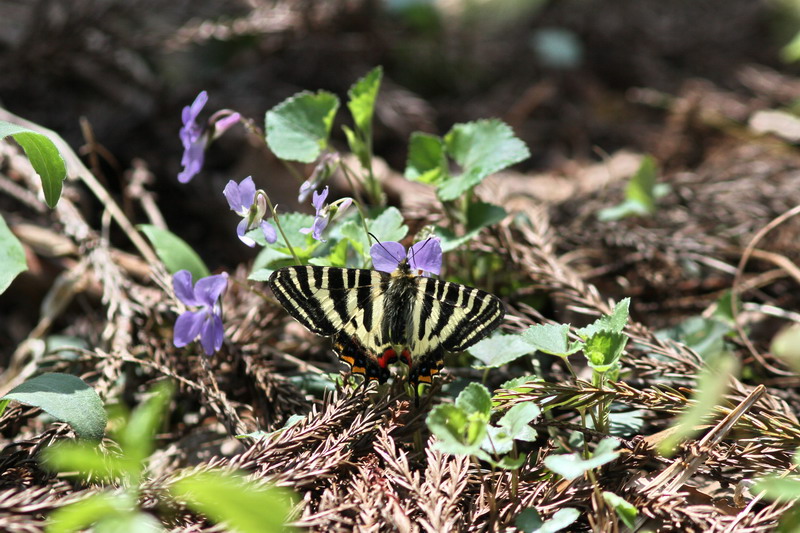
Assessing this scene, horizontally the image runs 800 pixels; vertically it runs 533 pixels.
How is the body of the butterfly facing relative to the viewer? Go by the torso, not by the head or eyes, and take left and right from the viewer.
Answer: facing away from the viewer

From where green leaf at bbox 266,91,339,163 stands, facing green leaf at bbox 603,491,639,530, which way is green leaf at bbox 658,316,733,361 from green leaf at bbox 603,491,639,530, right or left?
left

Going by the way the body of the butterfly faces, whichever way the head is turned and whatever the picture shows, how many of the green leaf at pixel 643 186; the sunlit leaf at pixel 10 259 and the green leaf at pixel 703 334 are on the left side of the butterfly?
1
